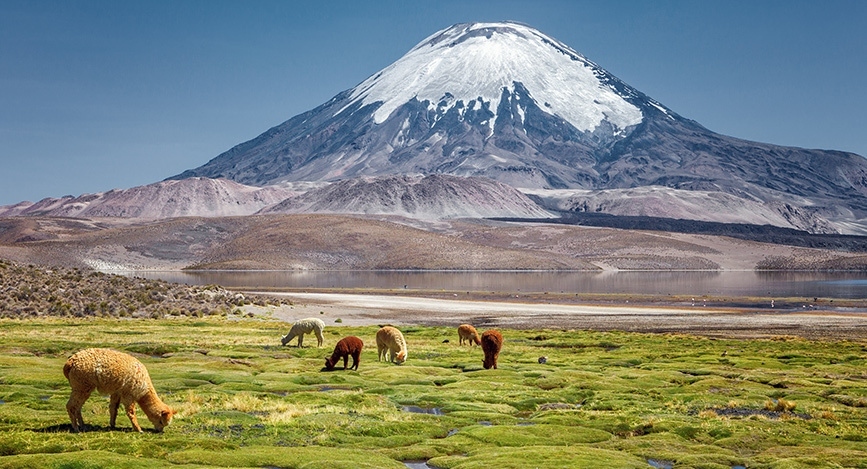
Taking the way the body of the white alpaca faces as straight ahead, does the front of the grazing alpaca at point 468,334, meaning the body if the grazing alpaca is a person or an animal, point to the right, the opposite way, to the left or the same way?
the opposite way

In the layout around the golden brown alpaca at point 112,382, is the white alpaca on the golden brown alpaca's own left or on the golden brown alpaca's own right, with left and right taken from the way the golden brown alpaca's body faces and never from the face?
on the golden brown alpaca's own left

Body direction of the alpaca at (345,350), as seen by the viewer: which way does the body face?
to the viewer's left

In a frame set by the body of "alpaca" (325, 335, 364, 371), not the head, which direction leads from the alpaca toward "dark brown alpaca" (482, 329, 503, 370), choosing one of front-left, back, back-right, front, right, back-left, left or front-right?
back

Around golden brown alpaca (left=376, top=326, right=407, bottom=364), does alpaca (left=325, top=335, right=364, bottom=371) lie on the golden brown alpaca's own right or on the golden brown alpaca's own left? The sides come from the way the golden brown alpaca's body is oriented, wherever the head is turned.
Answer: on the golden brown alpaca's own right

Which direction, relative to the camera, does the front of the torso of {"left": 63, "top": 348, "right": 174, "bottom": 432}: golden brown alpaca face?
to the viewer's right

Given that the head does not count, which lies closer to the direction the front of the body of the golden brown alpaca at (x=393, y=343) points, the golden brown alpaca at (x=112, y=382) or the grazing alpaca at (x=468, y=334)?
the golden brown alpaca

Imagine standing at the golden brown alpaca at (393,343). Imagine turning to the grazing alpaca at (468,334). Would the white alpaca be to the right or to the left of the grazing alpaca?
left

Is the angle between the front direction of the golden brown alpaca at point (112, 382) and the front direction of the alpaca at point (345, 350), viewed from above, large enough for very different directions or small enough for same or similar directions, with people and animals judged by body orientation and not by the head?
very different directions

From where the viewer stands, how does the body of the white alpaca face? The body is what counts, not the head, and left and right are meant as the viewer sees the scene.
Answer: facing to the left of the viewer

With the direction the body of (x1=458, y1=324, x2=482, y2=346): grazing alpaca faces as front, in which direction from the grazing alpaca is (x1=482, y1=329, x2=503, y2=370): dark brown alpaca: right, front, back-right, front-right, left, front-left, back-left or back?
right
